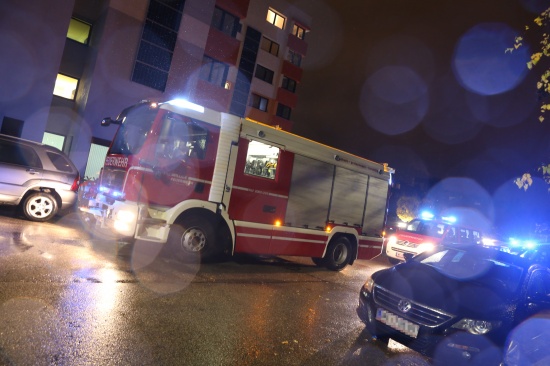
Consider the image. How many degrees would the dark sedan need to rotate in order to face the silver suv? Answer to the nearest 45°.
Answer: approximately 45° to its right

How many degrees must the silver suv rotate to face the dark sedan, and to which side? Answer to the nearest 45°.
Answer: approximately 135° to its left

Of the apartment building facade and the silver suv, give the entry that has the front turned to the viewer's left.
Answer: the silver suv

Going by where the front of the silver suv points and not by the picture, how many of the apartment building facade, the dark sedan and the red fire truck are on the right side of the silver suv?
1

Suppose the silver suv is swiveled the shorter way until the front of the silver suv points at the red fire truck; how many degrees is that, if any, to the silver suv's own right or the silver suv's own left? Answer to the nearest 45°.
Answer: approximately 135° to the silver suv's own left

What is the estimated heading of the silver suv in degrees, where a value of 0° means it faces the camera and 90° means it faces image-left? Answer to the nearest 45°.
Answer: approximately 90°

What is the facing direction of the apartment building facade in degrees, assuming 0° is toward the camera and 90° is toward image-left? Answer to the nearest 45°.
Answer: approximately 315°

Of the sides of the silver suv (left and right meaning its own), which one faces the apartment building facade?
right

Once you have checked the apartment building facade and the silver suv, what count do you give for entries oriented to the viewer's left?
1
